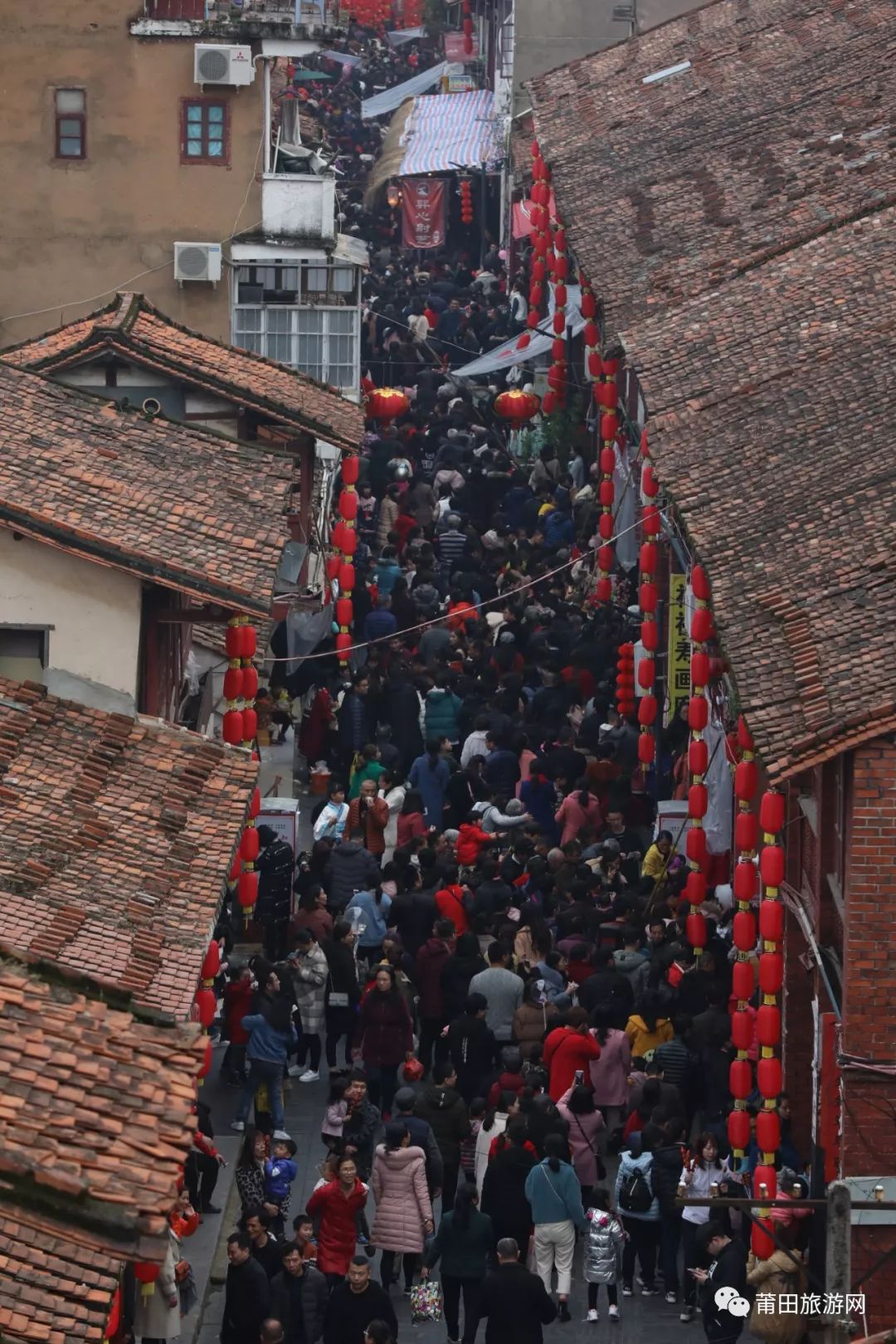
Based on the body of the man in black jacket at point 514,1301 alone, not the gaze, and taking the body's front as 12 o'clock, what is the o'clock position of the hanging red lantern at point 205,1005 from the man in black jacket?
The hanging red lantern is roughly at 11 o'clock from the man in black jacket.

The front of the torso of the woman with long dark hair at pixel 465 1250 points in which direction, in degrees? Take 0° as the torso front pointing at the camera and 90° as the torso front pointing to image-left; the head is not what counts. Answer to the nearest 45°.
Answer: approximately 180°

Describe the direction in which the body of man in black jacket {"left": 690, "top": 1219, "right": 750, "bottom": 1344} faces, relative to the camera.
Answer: to the viewer's left

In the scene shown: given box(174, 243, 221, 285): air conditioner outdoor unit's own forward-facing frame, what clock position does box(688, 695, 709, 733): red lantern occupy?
The red lantern is roughly at 11 o'clock from the air conditioner outdoor unit.

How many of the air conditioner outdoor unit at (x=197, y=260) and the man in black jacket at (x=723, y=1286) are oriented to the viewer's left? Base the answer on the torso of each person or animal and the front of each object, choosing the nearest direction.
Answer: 1

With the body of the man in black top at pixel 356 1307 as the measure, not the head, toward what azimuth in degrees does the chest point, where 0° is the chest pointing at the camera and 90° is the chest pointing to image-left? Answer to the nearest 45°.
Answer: approximately 0°

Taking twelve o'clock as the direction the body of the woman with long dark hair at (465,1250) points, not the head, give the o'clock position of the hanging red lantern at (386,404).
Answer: The hanging red lantern is roughly at 12 o'clock from the woman with long dark hair.

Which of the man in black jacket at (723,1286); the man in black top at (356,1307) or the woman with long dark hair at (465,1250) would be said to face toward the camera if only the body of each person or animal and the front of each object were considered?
the man in black top at (356,1307)

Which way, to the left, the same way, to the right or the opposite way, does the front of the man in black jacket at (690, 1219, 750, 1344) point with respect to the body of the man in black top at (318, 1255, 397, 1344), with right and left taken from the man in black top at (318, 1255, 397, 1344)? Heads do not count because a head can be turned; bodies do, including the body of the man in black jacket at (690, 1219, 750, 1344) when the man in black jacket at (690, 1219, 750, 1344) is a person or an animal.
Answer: to the right

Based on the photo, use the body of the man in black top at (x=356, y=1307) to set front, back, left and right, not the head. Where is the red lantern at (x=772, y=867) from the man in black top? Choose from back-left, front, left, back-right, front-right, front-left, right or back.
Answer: back-left
